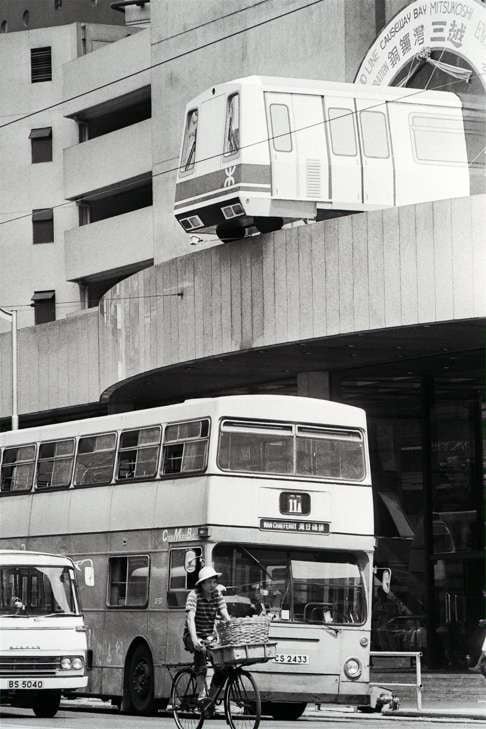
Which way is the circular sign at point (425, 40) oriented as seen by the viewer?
toward the camera

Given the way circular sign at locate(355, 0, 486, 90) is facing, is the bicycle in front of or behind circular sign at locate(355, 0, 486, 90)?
in front

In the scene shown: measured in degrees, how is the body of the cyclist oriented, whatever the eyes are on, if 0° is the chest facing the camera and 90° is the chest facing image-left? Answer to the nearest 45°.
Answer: approximately 315°

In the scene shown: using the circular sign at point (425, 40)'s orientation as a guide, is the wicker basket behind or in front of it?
in front

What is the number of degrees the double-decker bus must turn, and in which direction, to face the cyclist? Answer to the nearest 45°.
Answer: approximately 45° to its right

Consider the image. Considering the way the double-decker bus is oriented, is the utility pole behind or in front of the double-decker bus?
behind

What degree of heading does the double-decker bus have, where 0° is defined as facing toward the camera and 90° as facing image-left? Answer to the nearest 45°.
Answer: approximately 315°

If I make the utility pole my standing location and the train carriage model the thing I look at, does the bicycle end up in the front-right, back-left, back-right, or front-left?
front-right
